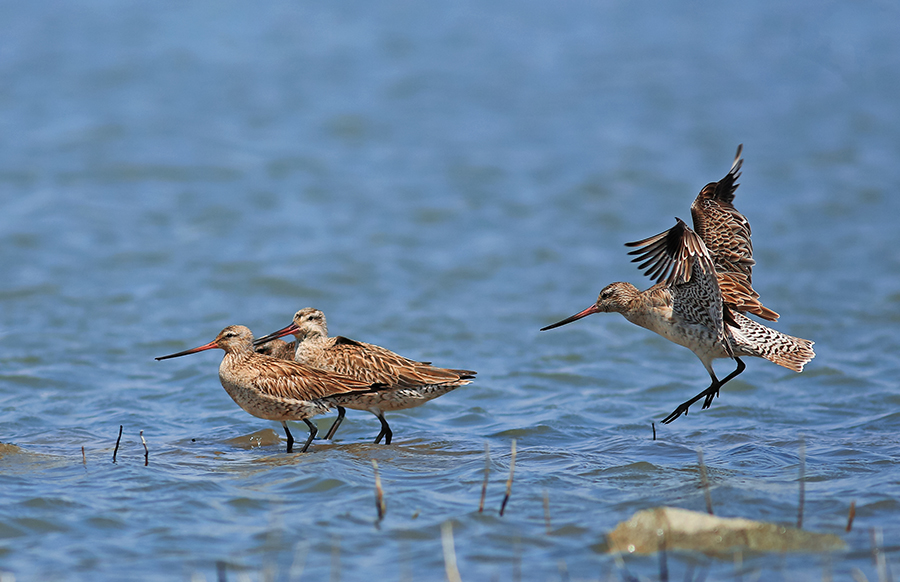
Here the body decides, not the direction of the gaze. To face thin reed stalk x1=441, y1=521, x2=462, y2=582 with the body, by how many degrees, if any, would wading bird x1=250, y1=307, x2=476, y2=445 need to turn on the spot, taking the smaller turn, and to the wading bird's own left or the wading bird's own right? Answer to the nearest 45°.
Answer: approximately 90° to the wading bird's own left

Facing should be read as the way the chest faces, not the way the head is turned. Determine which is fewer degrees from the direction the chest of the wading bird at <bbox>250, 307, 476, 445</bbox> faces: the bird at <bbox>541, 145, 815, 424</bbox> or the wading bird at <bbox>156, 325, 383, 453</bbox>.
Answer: the wading bird

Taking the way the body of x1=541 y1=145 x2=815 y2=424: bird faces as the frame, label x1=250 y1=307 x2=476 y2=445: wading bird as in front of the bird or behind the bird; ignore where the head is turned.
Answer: in front

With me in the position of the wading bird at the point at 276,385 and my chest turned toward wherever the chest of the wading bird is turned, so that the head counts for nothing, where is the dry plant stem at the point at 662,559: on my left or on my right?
on my left

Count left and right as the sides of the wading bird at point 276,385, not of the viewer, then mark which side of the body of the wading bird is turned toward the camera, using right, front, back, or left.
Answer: left

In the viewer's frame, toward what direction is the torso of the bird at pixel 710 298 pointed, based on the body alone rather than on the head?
to the viewer's left

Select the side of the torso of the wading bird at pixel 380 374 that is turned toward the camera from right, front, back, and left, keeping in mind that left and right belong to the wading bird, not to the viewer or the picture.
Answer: left

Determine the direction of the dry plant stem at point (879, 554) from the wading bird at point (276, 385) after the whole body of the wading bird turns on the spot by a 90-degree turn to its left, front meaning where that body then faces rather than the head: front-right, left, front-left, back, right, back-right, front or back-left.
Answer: front-left

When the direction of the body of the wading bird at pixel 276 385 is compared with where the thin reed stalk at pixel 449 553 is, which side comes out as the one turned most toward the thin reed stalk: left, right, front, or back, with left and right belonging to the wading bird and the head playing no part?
left

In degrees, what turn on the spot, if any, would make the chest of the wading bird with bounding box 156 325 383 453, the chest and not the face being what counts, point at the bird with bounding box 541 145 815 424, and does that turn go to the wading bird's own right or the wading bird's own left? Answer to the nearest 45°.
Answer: approximately 180°

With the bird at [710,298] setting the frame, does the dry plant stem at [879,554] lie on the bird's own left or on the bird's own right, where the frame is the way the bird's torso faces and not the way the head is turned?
on the bird's own left
